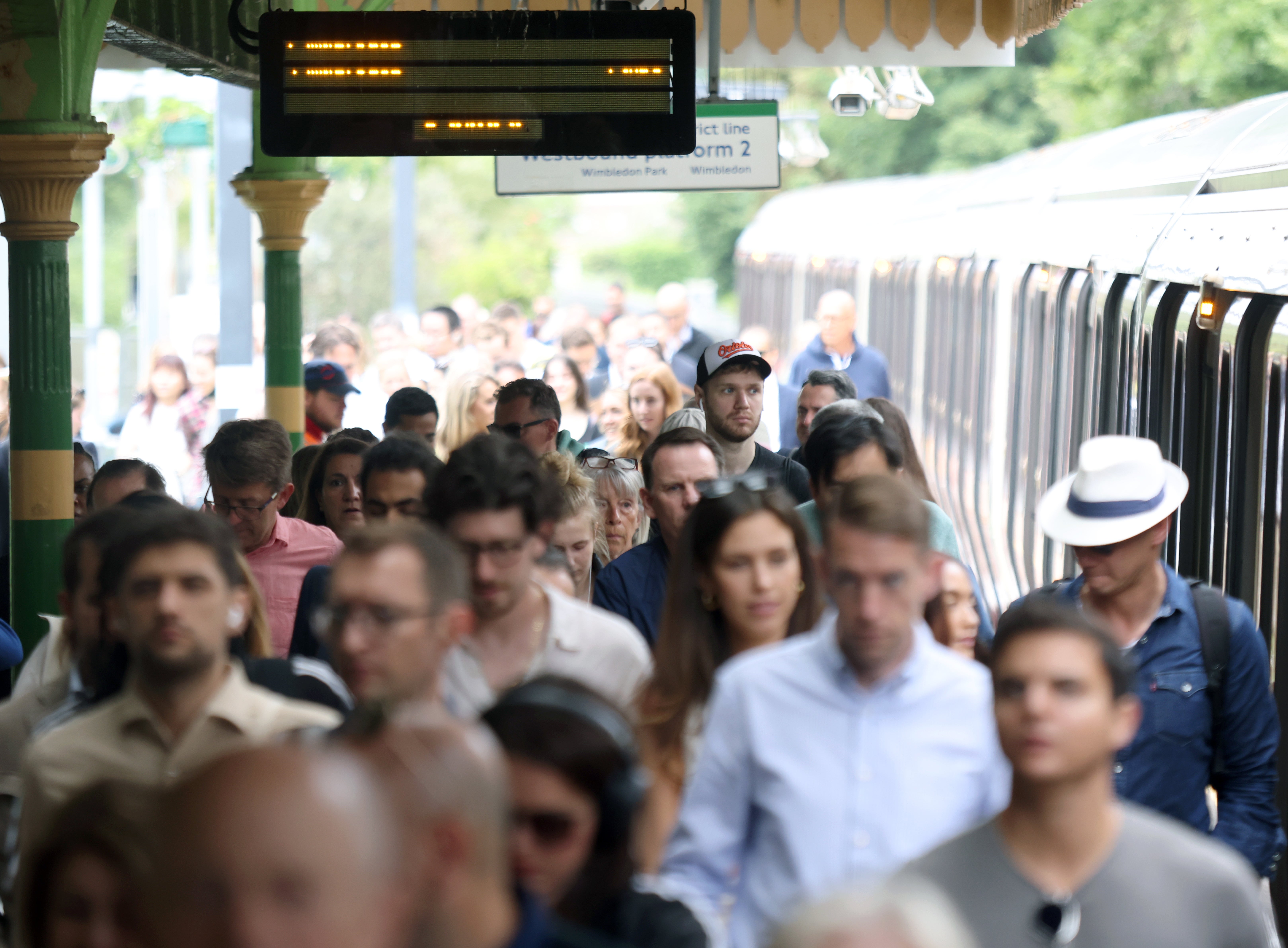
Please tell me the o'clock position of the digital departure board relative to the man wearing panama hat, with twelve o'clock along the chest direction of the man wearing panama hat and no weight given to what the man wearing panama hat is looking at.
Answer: The digital departure board is roughly at 3 o'clock from the man wearing panama hat.

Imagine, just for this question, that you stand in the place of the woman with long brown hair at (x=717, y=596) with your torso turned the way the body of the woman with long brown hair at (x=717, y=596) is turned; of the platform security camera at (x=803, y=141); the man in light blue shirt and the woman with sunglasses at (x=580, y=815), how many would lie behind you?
1

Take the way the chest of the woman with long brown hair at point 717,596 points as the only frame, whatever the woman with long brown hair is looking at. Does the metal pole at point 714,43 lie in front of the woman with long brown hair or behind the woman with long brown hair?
behind

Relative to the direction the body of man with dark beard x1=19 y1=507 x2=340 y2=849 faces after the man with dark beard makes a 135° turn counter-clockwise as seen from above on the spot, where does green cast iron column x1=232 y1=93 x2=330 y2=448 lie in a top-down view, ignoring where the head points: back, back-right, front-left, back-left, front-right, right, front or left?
front-left

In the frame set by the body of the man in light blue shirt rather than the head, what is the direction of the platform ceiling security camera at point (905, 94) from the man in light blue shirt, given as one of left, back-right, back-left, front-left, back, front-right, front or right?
back

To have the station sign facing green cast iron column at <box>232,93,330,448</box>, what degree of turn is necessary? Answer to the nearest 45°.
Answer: approximately 90° to its right

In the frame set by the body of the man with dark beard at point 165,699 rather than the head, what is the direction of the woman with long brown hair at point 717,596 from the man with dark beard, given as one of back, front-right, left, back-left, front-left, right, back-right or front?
left

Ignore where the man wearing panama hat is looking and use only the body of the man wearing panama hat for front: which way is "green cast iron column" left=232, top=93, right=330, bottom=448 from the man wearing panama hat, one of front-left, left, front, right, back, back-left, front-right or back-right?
right

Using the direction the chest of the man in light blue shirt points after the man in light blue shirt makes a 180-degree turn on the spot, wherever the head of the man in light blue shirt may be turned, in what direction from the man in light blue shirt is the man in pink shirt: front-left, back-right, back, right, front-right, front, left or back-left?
front-left

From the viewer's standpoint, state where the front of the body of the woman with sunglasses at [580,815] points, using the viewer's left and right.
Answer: facing the viewer and to the left of the viewer

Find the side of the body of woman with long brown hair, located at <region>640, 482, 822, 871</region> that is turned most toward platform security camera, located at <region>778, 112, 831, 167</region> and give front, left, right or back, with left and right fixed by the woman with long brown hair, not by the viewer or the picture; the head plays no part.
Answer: back
